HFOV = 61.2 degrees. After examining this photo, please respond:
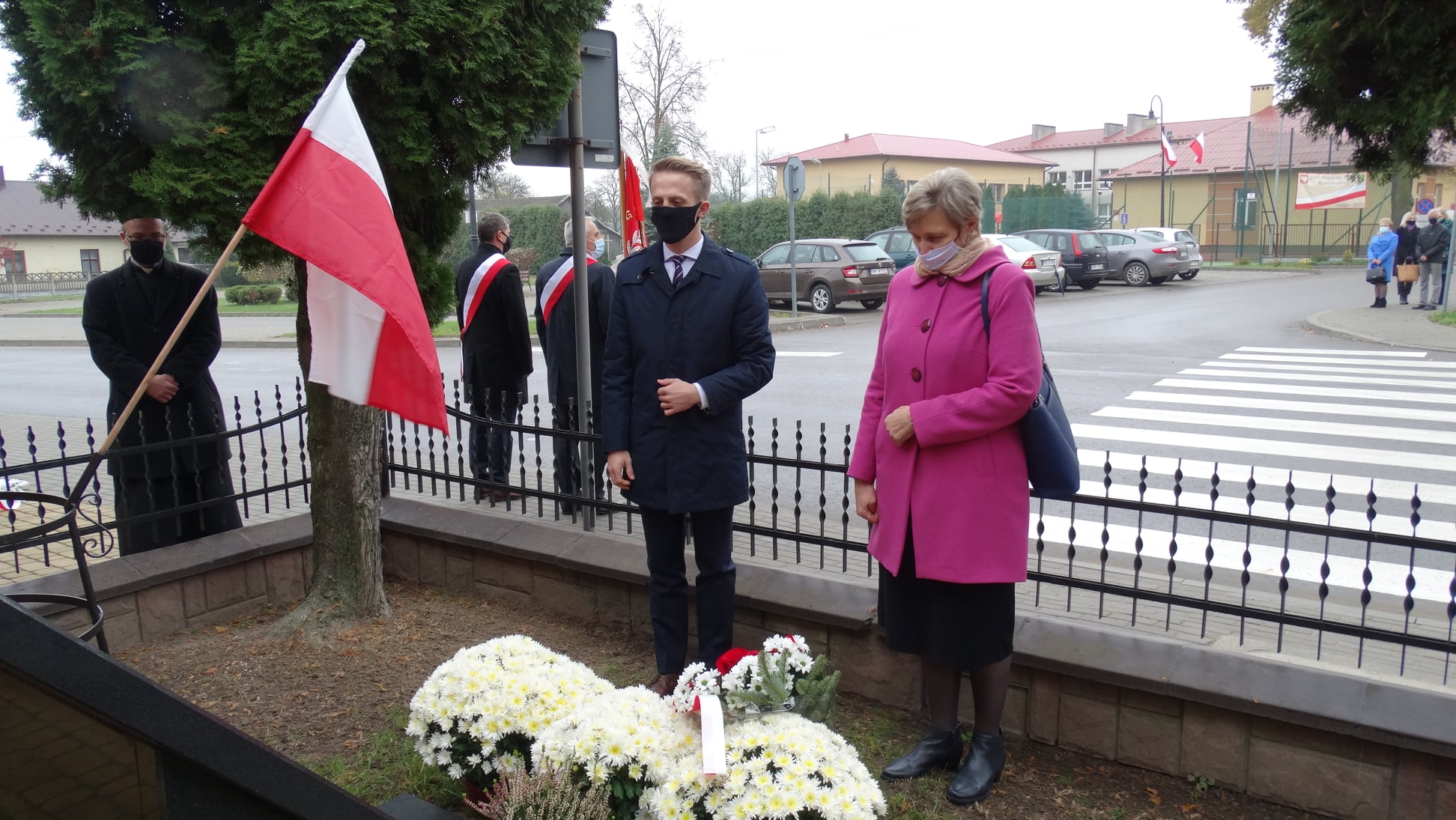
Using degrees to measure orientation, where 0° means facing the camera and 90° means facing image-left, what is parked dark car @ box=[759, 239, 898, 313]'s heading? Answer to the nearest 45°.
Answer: approximately 135°

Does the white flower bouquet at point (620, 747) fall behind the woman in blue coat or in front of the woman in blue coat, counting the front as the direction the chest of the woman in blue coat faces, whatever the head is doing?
in front

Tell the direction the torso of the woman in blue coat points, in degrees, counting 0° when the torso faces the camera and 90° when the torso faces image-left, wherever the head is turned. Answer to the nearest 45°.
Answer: approximately 45°

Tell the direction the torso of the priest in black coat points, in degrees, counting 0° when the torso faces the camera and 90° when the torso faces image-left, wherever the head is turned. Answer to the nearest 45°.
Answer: approximately 0°

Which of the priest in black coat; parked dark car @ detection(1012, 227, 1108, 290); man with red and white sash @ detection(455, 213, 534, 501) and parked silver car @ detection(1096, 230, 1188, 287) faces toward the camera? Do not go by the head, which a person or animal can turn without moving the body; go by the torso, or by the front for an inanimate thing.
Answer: the priest in black coat
